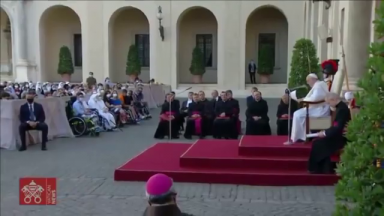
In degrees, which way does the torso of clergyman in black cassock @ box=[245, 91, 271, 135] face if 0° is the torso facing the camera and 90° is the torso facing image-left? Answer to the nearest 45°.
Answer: approximately 0°

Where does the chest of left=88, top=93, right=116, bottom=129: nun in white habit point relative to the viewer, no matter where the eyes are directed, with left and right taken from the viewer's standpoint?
facing to the right of the viewer

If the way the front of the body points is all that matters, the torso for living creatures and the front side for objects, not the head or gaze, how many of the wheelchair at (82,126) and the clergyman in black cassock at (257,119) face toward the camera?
1

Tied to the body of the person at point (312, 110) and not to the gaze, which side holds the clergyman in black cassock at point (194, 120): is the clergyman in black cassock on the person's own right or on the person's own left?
on the person's own right

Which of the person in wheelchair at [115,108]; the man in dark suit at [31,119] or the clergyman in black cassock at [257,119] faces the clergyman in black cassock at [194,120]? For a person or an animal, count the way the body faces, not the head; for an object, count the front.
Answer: the person in wheelchair

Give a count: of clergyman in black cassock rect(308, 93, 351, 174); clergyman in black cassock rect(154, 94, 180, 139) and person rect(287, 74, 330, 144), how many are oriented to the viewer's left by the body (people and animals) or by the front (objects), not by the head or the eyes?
2

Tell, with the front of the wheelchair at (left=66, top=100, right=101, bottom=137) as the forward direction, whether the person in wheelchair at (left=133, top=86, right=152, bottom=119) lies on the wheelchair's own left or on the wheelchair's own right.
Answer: on the wheelchair's own left

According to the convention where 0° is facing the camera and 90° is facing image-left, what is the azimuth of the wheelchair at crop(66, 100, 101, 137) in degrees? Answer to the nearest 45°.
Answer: approximately 270°

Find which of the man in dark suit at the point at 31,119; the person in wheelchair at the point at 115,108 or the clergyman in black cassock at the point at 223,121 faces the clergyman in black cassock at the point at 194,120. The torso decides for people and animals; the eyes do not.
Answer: the person in wheelchair

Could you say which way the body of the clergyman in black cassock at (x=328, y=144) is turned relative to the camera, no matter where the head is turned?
to the viewer's left

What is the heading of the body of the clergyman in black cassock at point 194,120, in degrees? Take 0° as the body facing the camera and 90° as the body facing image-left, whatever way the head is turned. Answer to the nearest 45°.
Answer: approximately 0°

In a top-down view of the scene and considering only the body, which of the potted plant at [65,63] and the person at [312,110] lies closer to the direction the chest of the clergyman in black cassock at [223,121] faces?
the person

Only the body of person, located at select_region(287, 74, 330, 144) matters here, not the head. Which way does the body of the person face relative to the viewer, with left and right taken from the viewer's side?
facing to the left of the viewer
